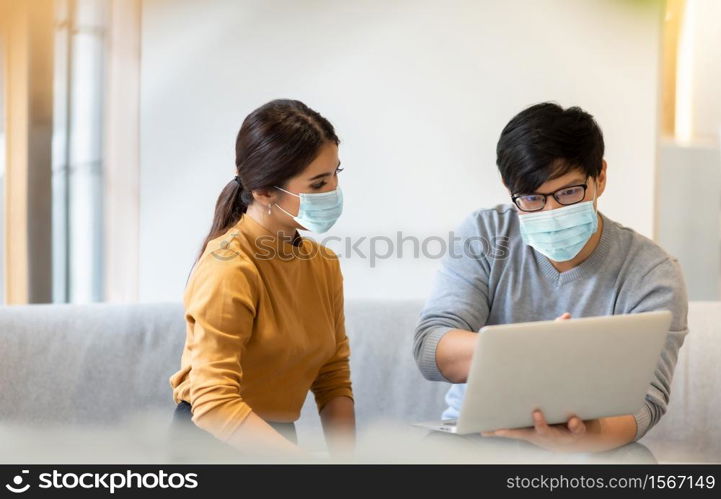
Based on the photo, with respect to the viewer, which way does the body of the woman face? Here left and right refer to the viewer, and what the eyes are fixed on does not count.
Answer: facing the viewer and to the right of the viewer

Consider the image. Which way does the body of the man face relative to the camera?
toward the camera

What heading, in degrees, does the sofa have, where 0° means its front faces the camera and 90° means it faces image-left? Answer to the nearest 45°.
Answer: approximately 0°
